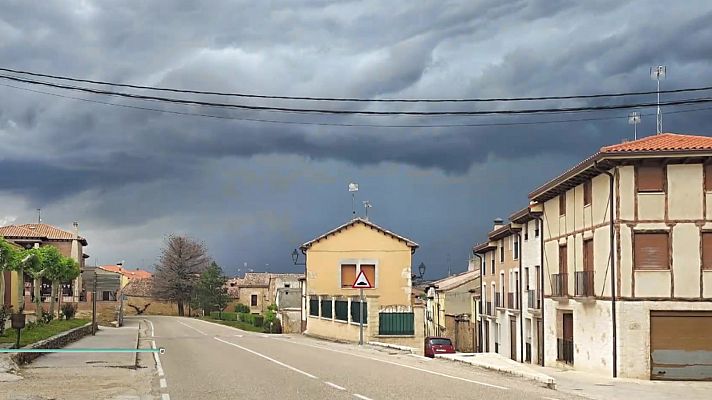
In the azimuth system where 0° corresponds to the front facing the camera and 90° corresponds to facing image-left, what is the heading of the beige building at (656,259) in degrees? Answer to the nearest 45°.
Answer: approximately 45°

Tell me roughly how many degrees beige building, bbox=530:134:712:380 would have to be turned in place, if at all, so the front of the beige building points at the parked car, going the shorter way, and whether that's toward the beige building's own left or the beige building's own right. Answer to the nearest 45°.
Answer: approximately 90° to the beige building's own right
